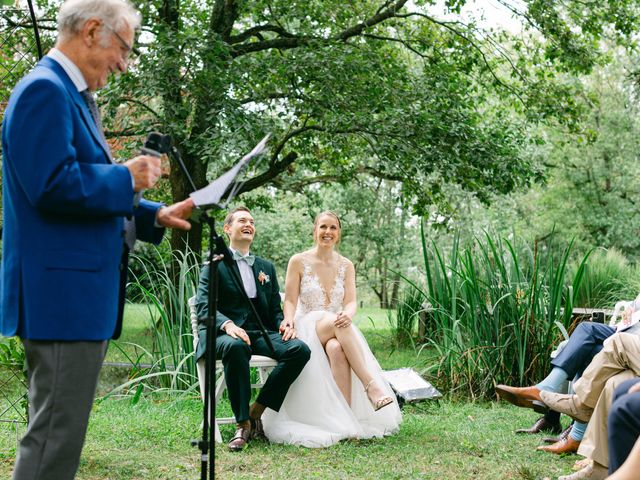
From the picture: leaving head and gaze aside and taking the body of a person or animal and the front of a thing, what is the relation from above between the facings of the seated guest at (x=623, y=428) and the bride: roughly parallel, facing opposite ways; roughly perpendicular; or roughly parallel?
roughly perpendicular

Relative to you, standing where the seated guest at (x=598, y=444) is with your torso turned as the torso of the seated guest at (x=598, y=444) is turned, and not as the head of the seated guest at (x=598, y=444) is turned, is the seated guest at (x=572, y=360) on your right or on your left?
on your right

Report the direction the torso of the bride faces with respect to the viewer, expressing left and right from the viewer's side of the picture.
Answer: facing the viewer

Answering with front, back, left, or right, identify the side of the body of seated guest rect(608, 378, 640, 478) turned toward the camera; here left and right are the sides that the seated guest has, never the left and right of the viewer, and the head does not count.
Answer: left

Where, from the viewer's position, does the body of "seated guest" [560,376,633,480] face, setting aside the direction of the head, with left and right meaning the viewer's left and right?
facing to the left of the viewer

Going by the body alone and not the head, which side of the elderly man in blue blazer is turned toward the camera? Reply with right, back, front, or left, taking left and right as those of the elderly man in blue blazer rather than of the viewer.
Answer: right

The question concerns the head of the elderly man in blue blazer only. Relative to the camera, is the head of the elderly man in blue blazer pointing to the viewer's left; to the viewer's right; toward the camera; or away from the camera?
to the viewer's right

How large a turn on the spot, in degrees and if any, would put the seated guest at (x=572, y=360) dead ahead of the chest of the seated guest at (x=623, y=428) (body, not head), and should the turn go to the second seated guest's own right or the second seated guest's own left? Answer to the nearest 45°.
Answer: approximately 90° to the second seated guest's own right

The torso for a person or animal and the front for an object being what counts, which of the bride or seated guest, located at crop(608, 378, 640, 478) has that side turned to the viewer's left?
the seated guest

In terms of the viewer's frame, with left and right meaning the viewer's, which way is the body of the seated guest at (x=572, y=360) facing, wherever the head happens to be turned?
facing to the left of the viewer
